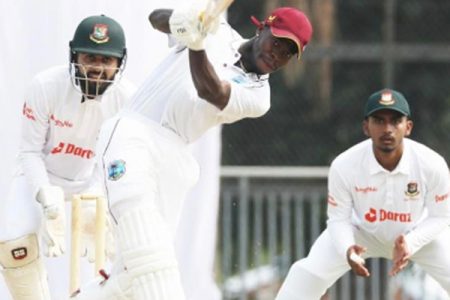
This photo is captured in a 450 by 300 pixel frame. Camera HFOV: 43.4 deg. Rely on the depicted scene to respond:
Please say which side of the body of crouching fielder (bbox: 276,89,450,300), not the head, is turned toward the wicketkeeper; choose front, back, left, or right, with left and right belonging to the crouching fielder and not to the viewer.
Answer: right

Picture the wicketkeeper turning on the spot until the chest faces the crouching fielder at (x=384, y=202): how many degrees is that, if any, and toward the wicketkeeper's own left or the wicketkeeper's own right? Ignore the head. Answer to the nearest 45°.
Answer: approximately 90° to the wicketkeeper's own left

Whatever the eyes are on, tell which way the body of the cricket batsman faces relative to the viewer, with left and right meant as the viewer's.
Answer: facing the viewer and to the right of the viewer

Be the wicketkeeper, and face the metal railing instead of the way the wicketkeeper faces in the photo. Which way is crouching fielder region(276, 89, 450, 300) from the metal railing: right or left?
right

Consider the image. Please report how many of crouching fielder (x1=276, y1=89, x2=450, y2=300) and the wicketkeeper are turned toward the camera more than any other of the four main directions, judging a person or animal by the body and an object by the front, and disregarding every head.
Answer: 2

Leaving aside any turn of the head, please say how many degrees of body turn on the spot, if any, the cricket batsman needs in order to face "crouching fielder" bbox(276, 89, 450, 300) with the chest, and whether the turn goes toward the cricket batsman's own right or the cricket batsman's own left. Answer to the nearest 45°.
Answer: approximately 90° to the cricket batsman's own left

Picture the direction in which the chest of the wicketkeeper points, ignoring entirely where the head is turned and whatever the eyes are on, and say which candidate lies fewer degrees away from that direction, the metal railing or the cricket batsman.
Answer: the cricket batsman

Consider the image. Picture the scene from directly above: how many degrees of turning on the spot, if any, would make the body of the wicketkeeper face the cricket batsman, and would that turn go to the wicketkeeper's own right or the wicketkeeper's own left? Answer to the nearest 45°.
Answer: approximately 45° to the wicketkeeper's own left

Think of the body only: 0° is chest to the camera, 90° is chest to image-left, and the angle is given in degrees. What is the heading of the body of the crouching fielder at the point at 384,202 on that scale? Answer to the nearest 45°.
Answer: approximately 0°

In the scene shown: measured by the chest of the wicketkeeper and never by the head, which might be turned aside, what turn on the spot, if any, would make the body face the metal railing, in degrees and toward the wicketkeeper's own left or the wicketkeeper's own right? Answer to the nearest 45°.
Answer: approximately 135° to the wicketkeeper's own left

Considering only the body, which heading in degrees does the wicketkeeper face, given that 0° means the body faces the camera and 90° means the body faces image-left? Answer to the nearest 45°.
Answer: approximately 0°
